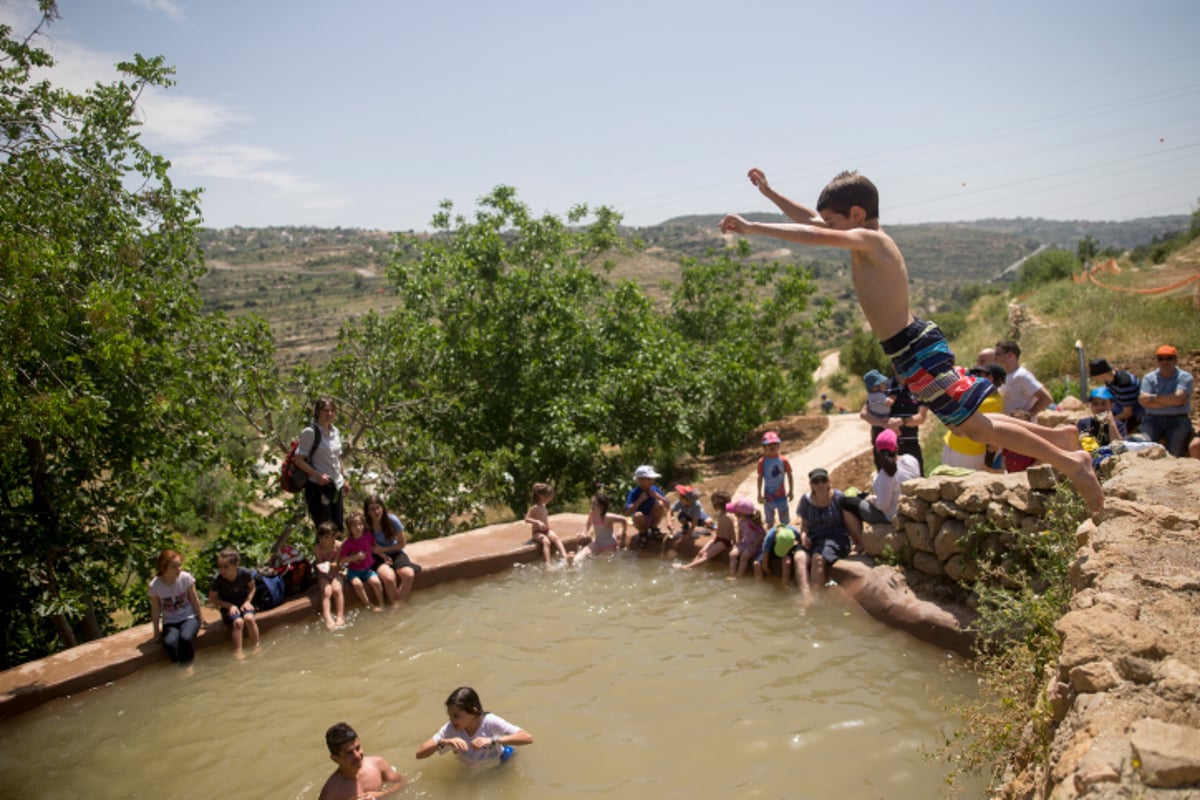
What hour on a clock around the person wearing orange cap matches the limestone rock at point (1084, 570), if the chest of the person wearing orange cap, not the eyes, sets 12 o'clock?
The limestone rock is roughly at 12 o'clock from the person wearing orange cap.

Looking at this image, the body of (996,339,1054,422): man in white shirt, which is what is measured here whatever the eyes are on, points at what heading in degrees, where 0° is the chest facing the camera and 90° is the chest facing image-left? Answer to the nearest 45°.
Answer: approximately 90°
